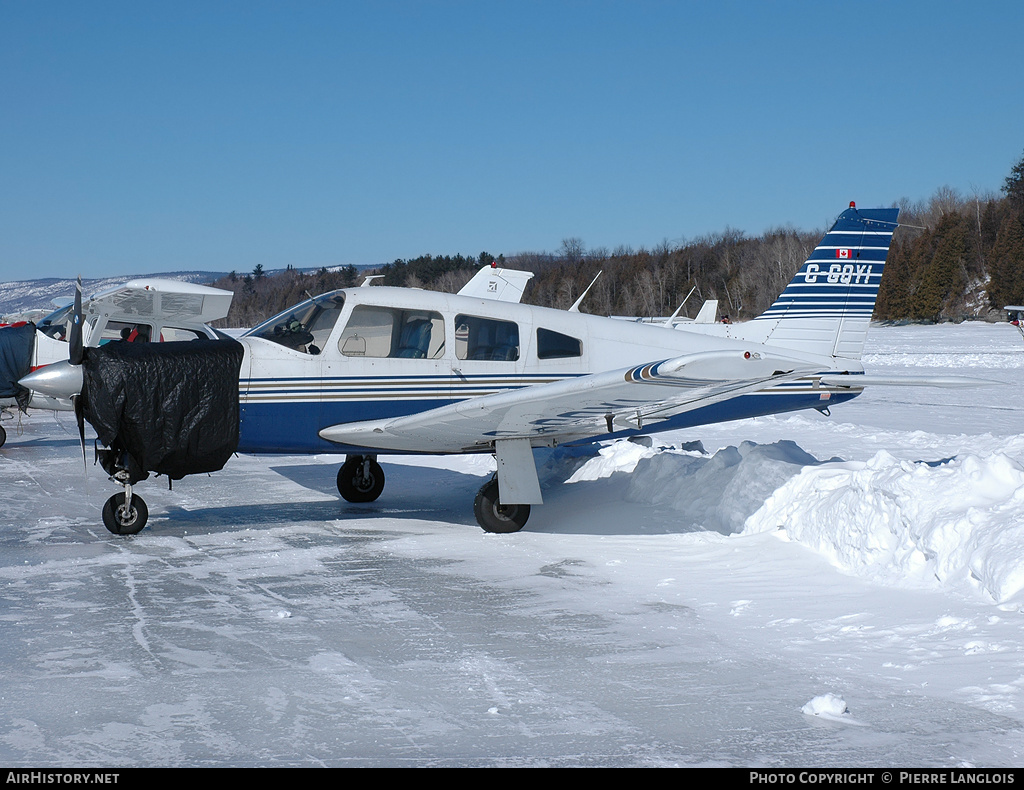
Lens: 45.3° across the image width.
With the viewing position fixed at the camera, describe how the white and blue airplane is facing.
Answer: facing to the left of the viewer

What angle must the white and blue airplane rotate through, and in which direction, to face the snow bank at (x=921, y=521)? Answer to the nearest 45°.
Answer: approximately 135° to its left
